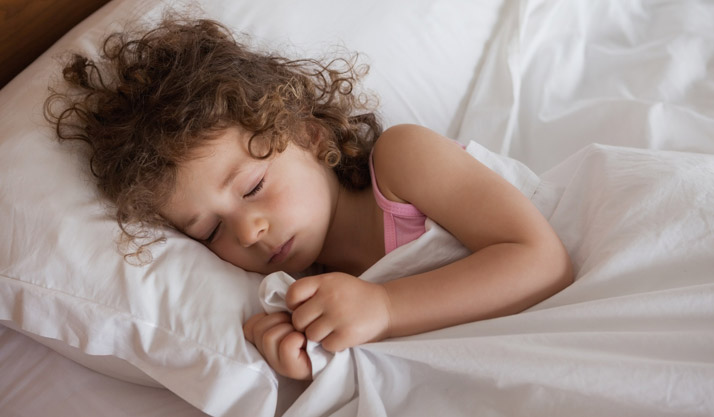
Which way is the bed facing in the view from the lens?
facing the viewer and to the right of the viewer
